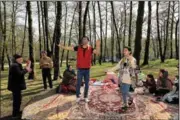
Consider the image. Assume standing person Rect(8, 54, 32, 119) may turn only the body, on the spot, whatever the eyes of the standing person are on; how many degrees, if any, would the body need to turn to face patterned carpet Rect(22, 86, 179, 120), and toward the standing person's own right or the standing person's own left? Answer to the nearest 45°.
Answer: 0° — they already face it

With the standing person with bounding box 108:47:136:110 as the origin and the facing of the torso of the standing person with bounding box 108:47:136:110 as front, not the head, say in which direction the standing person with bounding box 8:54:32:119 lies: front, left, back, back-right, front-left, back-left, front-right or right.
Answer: front-right

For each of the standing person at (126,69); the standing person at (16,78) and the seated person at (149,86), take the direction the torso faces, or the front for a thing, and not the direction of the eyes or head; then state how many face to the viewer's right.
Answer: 1

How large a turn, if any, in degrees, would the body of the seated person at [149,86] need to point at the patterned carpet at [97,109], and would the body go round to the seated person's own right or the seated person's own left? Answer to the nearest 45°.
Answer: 0° — they already face it

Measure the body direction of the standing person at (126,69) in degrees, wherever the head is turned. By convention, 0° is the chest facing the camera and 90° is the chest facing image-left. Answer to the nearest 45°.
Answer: approximately 45°

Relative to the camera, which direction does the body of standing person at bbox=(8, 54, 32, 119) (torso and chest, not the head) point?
to the viewer's right

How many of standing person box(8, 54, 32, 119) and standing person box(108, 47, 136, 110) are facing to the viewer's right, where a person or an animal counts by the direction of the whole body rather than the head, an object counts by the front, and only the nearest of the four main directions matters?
1

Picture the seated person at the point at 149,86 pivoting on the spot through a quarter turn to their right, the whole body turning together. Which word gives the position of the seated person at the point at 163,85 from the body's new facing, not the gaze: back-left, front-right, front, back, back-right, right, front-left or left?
right

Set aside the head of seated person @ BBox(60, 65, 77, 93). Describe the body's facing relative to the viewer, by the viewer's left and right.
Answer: facing the viewer and to the right of the viewer

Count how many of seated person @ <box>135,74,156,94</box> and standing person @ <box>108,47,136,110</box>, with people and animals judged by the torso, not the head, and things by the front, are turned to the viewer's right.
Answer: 0
